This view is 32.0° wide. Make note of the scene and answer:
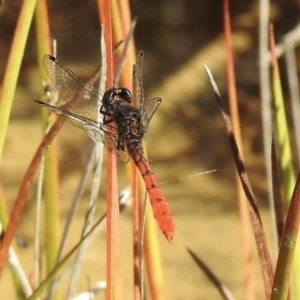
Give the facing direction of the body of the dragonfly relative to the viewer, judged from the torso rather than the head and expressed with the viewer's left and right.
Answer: facing away from the viewer and to the left of the viewer
